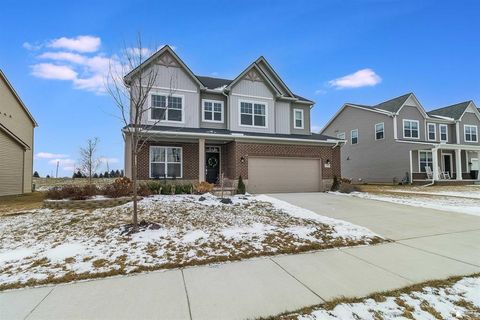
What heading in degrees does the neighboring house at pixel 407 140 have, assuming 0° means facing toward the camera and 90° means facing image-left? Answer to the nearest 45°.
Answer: approximately 315°

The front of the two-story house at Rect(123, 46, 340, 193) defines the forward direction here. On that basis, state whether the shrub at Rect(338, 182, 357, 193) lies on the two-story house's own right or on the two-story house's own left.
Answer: on the two-story house's own left

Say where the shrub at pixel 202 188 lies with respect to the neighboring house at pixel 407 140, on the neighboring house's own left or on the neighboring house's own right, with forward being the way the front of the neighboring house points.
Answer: on the neighboring house's own right

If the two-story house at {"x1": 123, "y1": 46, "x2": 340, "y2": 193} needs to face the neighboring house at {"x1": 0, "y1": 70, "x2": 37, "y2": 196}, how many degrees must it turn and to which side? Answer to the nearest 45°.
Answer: approximately 90° to its right

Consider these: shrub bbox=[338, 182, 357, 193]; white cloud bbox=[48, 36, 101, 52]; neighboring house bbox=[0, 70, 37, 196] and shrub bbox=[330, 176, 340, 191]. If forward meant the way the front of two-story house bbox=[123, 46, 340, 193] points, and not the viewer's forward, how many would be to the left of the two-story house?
2

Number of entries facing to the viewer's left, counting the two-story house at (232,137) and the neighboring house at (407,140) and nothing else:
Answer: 0

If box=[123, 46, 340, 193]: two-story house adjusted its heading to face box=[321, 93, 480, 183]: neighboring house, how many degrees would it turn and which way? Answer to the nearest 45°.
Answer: approximately 135° to its left

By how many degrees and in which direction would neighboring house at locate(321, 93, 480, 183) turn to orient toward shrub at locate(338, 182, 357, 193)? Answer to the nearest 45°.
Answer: approximately 45° to its right
